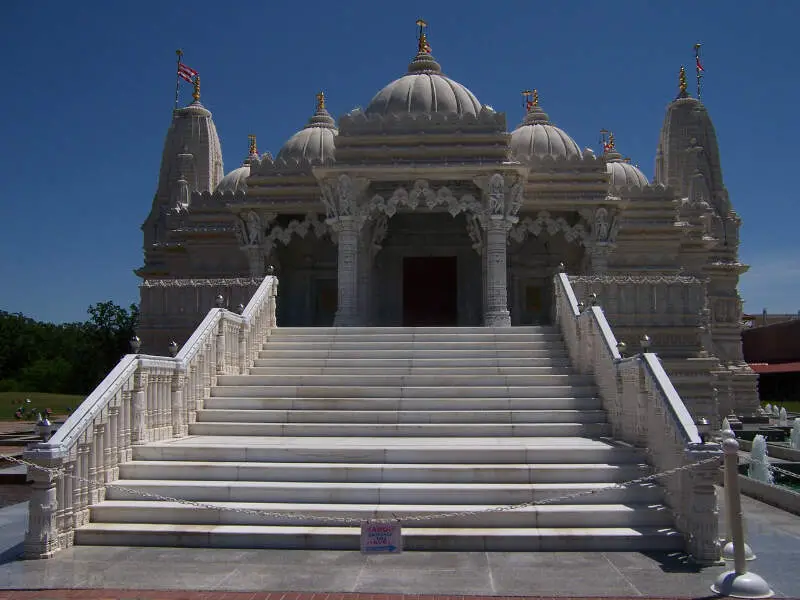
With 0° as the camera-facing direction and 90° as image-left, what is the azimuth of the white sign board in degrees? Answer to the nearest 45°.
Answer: approximately 0°

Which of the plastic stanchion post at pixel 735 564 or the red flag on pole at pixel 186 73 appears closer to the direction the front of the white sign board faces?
the plastic stanchion post

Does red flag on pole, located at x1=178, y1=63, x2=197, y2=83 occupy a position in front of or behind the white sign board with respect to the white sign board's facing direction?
behind

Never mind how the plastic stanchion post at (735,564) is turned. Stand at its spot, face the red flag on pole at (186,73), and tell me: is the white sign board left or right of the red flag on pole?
left

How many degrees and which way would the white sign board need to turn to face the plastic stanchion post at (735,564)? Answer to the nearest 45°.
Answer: approximately 90° to its left
